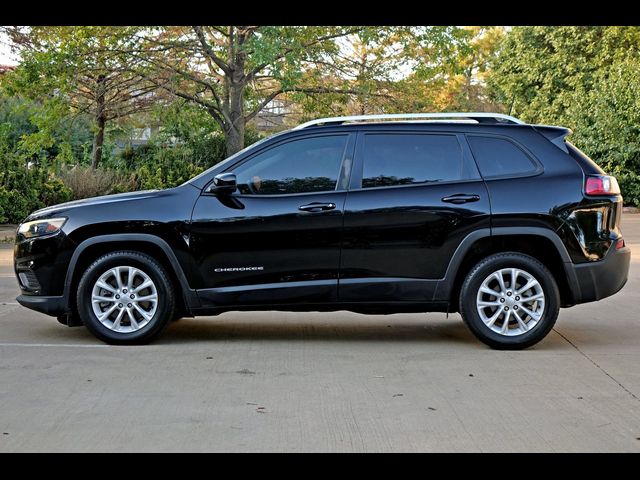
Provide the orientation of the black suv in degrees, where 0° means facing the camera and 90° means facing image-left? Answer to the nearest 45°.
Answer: approximately 90°

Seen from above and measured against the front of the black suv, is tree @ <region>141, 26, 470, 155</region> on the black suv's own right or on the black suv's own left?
on the black suv's own right

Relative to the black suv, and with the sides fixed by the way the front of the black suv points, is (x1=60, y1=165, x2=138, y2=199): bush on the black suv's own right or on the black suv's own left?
on the black suv's own right

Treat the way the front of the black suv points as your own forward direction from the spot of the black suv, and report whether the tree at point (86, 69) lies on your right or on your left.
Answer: on your right

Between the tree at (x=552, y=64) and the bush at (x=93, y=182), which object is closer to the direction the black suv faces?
the bush

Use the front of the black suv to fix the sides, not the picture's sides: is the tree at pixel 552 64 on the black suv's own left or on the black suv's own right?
on the black suv's own right
